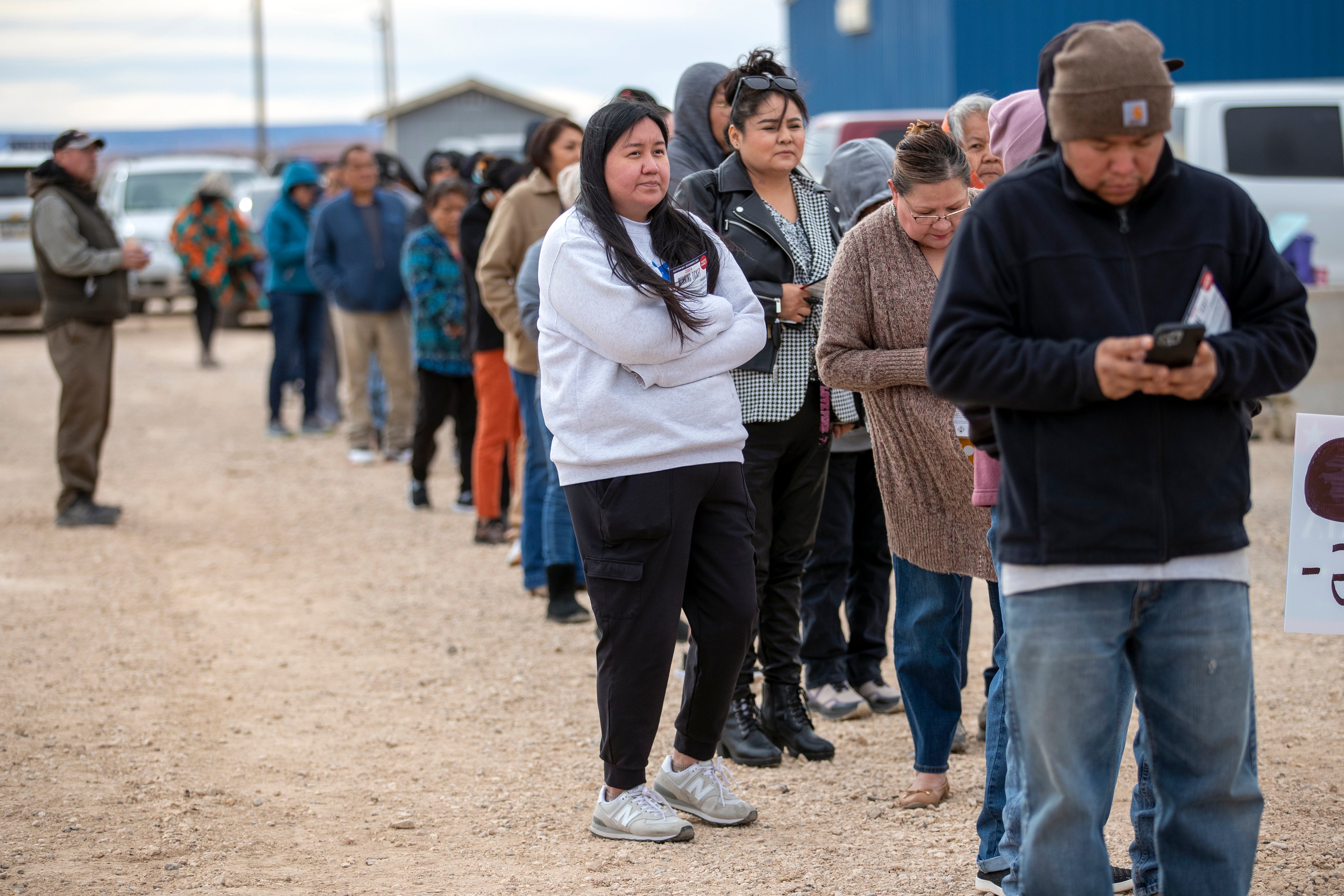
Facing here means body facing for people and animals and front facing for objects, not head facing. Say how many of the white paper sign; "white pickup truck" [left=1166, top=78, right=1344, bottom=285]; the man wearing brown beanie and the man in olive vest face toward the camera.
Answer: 2

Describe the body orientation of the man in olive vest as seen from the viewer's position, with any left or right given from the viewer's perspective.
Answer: facing to the right of the viewer

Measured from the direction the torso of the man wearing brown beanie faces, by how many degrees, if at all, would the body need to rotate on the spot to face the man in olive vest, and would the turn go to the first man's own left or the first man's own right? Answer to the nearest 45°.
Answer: approximately 135° to the first man's own right

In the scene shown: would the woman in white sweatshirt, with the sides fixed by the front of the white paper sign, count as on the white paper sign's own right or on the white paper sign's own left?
on the white paper sign's own right

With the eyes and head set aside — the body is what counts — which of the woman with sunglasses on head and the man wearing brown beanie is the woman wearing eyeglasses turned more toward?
the man wearing brown beanie

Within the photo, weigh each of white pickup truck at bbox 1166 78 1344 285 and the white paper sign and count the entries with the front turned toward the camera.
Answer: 1

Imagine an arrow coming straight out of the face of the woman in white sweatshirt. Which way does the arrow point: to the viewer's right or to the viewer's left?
to the viewer's right
